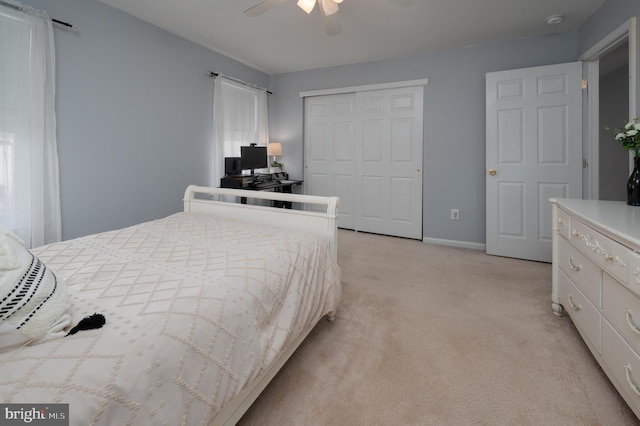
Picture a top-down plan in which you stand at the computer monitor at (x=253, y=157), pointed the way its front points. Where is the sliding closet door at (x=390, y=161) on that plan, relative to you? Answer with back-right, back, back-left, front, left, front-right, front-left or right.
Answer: left

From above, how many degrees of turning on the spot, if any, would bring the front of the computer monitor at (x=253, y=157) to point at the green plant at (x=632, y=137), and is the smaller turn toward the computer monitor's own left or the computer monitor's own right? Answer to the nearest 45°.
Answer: approximately 45° to the computer monitor's own left

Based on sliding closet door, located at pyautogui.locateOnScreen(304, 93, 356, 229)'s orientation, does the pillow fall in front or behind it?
in front

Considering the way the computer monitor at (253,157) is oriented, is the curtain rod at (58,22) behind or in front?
in front

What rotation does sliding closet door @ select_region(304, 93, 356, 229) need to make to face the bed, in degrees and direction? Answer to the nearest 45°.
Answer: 0° — it already faces it

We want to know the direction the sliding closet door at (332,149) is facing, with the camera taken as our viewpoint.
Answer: facing the viewer

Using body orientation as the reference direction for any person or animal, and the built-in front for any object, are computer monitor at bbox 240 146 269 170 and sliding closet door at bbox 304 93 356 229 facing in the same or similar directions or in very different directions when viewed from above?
same or similar directions

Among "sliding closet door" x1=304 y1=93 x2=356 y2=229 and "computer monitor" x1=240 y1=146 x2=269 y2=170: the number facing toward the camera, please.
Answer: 2

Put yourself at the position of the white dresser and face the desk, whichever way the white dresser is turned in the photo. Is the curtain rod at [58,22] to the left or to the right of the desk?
left

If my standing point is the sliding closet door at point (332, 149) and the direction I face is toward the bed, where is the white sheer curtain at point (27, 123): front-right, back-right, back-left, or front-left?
front-right

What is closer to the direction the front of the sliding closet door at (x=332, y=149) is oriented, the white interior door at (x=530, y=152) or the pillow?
the pillow

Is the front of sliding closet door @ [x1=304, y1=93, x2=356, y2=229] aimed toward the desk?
no

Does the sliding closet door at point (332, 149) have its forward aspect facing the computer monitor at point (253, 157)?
no

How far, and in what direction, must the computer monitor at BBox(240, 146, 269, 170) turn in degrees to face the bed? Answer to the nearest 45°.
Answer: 0° — it already faces it

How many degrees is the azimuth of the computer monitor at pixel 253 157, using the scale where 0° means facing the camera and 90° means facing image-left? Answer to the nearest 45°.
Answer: approximately 0°
